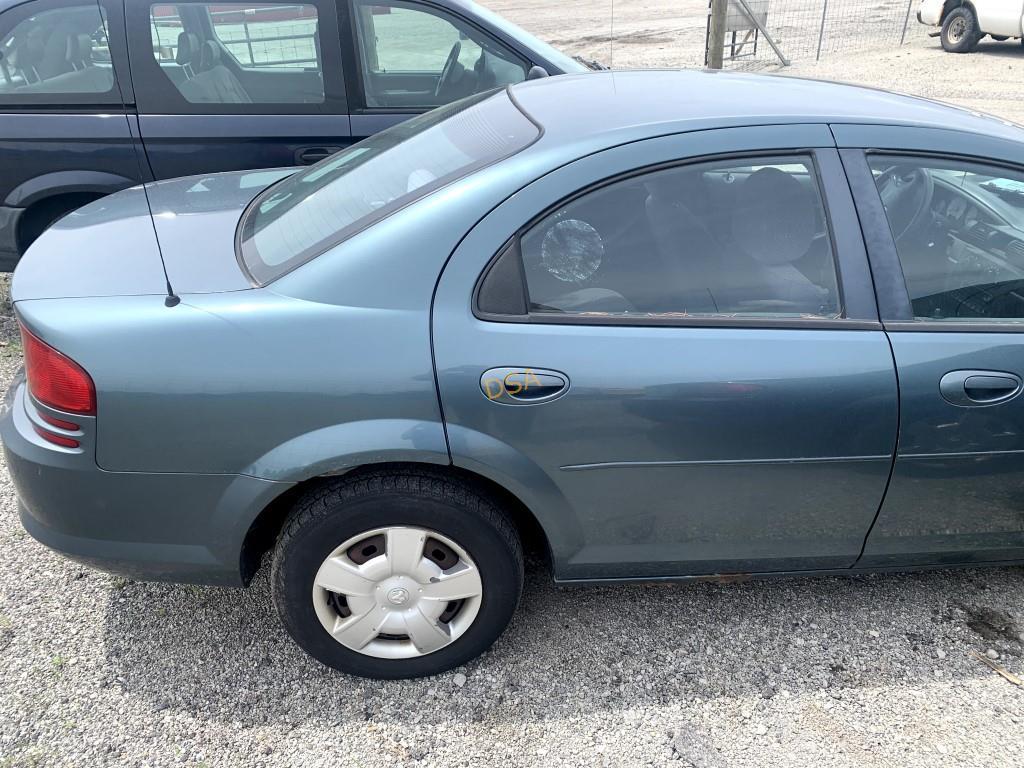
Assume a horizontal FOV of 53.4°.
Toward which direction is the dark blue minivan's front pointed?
to the viewer's right

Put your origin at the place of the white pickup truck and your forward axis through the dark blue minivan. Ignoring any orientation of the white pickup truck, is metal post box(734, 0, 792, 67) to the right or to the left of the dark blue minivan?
right

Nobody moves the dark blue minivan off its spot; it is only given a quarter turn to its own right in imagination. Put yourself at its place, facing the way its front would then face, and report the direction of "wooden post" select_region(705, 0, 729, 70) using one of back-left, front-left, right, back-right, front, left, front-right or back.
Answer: back-left

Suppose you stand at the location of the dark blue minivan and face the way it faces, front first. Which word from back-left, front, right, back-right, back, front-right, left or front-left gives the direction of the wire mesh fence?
front-left

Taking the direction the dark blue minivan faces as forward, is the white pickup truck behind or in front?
in front
